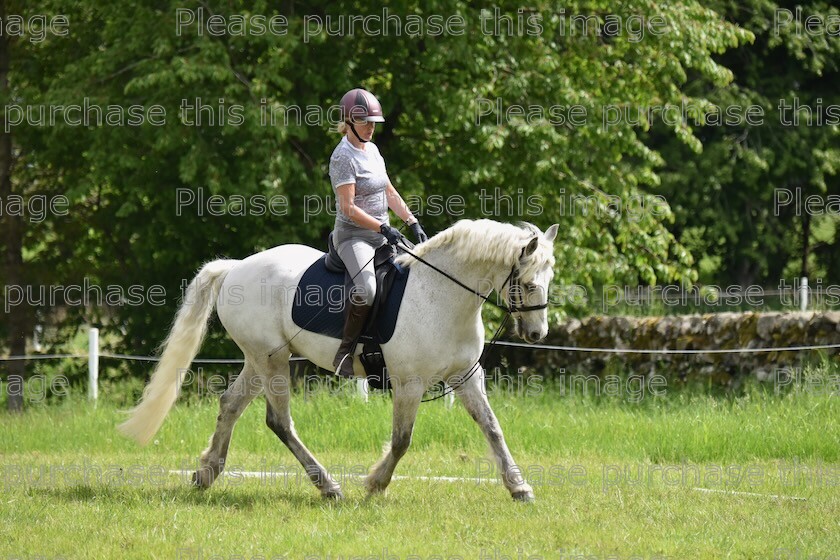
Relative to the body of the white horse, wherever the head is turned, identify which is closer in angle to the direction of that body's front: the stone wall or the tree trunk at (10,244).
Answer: the stone wall

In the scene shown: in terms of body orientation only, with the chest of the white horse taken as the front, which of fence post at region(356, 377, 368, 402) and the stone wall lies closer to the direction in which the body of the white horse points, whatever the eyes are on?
the stone wall

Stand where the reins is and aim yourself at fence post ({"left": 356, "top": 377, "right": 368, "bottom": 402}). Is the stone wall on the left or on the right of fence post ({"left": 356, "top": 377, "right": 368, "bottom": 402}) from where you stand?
right

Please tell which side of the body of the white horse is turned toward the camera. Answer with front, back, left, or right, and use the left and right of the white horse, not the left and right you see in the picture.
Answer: right

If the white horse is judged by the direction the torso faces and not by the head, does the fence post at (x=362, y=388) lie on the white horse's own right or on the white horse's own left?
on the white horse's own left

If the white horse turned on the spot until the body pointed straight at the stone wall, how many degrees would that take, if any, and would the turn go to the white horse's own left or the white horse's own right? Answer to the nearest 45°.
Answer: approximately 45° to the white horse's own left

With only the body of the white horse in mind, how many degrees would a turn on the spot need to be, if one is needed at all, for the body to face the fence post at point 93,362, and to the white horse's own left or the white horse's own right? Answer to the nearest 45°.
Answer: approximately 135° to the white horse's own left

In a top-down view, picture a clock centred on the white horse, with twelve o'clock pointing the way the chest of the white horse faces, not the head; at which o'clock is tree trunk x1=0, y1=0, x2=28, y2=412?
The tree trunk is roughly at 8 o'clock from the white horse.
